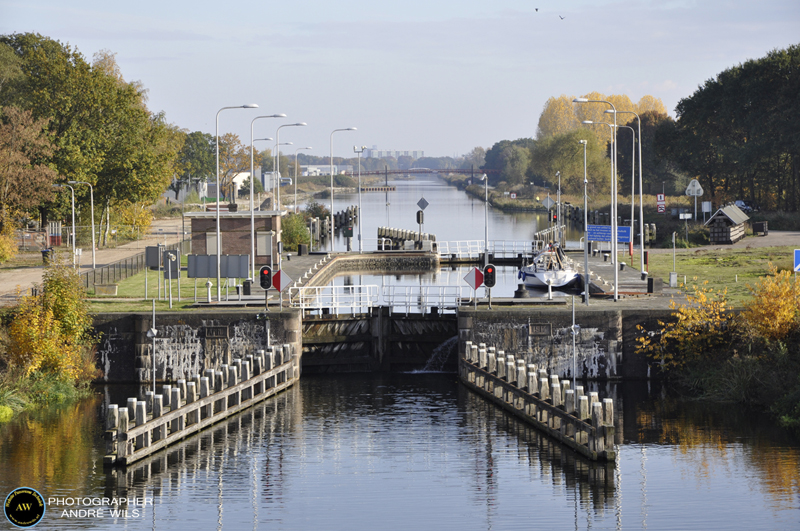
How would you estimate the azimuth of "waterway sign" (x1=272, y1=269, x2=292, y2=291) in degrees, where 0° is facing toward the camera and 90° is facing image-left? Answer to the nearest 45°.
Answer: approximately 0°

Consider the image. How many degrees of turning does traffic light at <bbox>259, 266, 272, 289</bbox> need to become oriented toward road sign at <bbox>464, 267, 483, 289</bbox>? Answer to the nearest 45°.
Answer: approximately 90° to its left

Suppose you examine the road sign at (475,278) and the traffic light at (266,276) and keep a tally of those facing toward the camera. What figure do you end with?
2

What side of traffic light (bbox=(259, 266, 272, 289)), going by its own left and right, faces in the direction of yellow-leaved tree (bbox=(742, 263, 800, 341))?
left

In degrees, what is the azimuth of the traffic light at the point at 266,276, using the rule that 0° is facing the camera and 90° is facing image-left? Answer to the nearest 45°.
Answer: approximately 0°

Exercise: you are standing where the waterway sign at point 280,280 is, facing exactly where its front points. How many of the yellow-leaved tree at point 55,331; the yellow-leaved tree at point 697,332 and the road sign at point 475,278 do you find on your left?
2

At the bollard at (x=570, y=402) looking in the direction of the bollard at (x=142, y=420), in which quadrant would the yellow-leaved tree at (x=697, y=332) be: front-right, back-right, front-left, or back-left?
back-right

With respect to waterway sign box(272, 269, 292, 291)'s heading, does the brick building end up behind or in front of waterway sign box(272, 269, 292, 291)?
behind

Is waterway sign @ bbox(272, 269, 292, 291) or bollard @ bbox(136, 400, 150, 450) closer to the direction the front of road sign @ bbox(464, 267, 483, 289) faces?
the bollard

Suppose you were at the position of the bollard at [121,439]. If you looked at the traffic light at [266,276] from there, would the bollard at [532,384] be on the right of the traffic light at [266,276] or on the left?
right

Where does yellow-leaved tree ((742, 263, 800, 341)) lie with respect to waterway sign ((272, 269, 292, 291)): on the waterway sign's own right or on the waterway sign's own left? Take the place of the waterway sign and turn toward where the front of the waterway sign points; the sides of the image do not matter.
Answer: on the waterway sign's own left
